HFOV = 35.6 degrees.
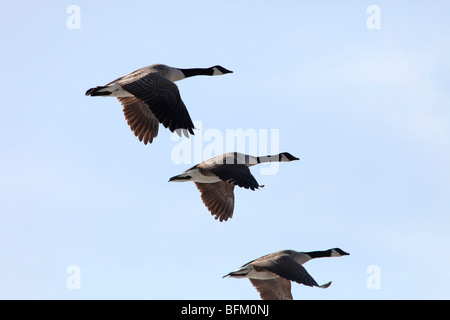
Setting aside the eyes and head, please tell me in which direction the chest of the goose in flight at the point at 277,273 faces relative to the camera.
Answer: to the viewer's right

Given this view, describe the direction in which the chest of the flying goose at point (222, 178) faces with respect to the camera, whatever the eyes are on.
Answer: to the viewer's right

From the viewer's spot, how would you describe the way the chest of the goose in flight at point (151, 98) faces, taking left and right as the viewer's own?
facing to the right of the viewer

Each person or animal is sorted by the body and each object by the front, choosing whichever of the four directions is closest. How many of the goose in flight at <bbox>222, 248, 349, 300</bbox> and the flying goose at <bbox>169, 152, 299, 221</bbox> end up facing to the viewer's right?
2

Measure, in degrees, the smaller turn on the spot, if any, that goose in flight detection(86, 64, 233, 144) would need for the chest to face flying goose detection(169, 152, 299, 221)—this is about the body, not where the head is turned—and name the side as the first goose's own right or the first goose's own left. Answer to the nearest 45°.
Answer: approximately 45° to the first goose's own left
